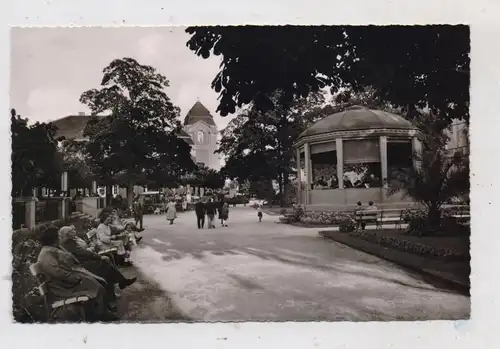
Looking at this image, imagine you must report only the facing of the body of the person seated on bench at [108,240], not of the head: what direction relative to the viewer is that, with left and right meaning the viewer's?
facing to the right of the viewer
